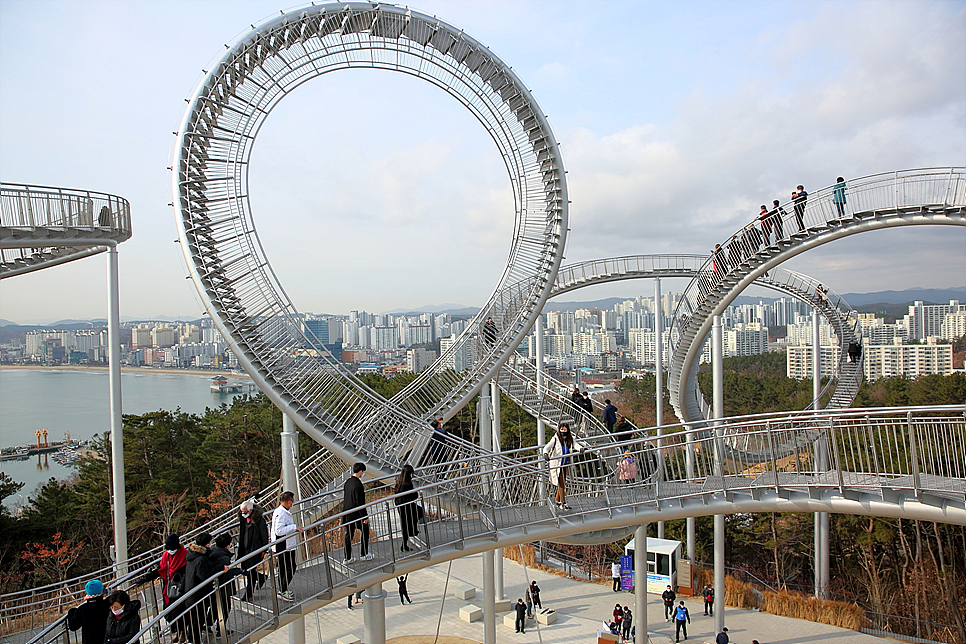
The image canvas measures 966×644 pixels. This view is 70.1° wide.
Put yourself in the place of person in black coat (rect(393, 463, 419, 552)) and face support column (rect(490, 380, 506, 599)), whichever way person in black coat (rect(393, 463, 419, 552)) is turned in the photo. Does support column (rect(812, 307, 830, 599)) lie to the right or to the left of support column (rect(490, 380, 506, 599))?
right

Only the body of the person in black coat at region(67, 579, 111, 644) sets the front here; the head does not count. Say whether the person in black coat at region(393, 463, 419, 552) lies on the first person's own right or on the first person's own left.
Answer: on the first person's own right

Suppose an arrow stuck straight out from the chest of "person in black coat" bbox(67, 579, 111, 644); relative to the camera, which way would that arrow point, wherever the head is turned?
away from the camera

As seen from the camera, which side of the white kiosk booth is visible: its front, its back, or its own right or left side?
front

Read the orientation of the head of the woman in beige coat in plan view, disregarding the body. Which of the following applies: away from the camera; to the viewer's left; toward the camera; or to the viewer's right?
toward the camera

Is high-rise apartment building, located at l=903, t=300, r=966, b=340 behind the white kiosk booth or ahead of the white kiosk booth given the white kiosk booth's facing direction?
behind

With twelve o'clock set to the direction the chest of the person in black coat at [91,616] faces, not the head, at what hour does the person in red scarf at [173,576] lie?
The person in red scarf is roughly at 2 o'clock from the person in black coat.

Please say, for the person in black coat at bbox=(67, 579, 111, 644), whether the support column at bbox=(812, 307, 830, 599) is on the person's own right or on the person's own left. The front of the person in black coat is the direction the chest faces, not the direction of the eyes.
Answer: on the person's own right

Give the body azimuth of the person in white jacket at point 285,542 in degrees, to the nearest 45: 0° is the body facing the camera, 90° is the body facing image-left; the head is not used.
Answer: approximately 270°
